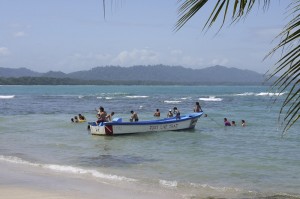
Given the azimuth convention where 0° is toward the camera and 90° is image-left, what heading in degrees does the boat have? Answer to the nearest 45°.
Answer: approximately 225°
